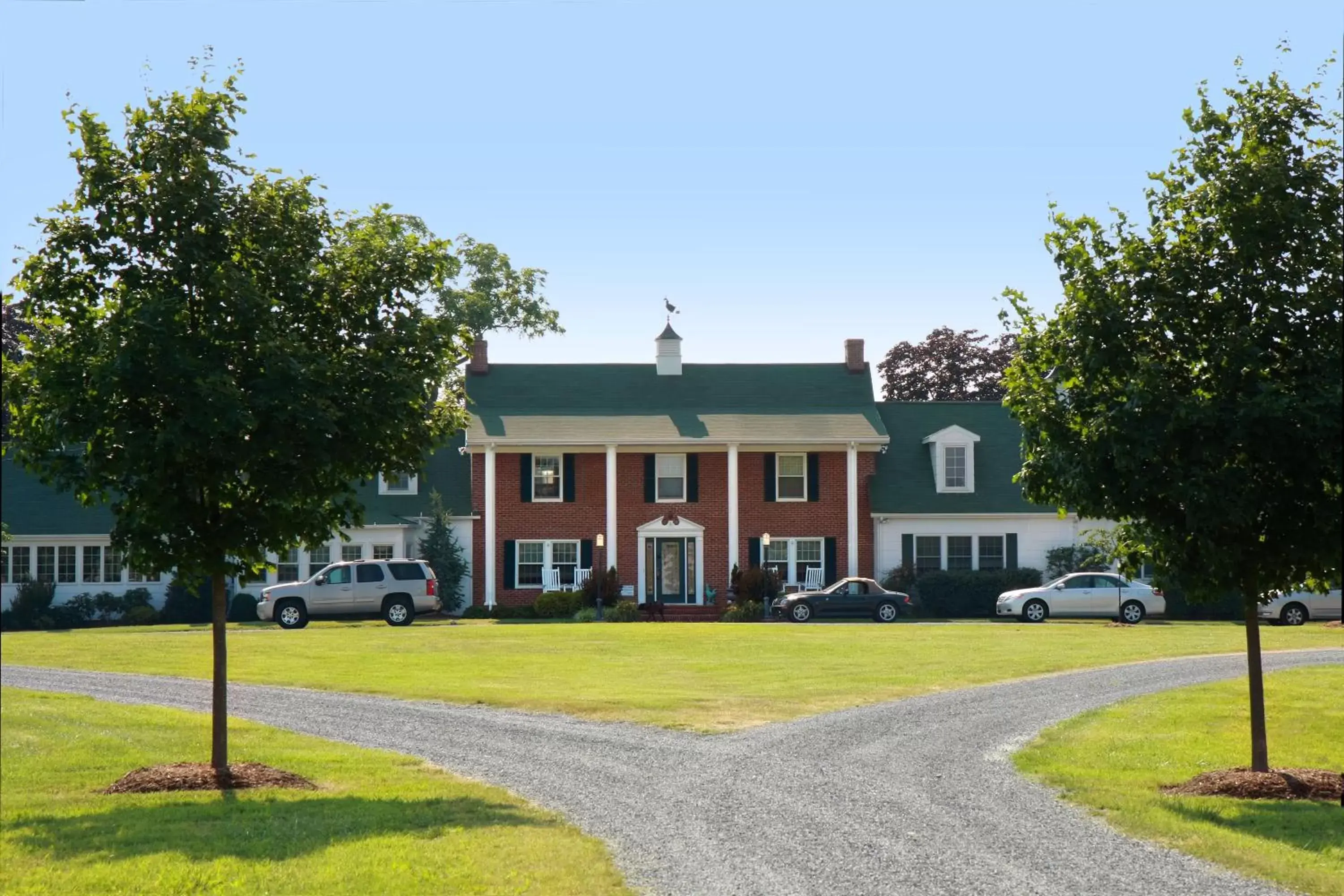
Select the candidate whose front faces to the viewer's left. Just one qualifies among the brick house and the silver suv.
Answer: the silver suv

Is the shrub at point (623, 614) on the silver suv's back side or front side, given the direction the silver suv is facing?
on the back side

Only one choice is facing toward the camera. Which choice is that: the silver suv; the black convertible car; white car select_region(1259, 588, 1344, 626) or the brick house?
the brick house

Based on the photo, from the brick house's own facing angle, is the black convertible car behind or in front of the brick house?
in front

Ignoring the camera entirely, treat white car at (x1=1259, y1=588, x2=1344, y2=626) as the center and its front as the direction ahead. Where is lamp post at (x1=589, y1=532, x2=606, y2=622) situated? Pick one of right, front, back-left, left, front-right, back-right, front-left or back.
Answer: front

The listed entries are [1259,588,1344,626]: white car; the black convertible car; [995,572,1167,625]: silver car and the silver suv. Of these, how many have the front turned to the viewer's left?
4

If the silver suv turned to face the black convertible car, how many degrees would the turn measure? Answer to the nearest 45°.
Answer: approximately 180°

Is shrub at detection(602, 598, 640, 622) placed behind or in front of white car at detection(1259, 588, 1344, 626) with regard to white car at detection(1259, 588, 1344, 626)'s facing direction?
in front

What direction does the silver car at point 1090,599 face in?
to the viewer's left

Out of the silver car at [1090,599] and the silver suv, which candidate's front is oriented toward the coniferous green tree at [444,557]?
the silver car

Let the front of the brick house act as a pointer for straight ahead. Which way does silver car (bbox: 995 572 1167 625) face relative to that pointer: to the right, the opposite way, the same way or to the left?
to the right

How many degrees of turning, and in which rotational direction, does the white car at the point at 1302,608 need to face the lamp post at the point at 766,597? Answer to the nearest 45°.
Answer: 0° — it already faces it

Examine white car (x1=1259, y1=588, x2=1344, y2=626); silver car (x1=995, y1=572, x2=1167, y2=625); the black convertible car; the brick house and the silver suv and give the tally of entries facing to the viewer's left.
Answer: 4

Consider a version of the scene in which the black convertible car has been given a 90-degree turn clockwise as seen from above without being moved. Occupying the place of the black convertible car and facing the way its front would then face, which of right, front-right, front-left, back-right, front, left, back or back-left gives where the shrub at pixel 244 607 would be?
left

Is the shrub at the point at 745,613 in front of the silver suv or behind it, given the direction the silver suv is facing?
behind

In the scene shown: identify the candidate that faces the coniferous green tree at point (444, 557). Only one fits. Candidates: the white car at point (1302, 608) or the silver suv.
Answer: the white car

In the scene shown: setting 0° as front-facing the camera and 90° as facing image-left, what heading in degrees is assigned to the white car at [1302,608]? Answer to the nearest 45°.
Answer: approximately 90°

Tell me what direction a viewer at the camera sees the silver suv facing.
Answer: facing to the left of the viewer

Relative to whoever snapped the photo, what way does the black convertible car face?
facing to the left of the viewer

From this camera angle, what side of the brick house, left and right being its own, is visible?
front

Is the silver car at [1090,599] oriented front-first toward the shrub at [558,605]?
yes
